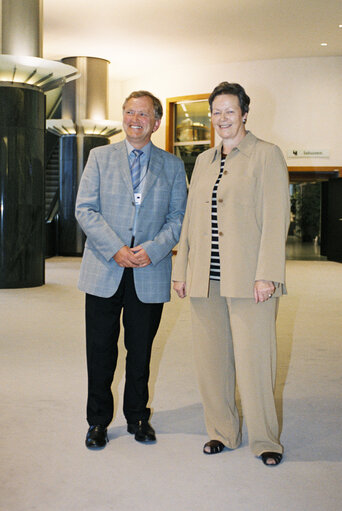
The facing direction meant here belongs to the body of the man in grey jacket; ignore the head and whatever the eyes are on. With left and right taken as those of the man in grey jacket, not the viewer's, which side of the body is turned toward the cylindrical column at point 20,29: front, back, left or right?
back

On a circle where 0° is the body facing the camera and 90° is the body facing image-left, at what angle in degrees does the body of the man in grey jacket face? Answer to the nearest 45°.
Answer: approximately 0°

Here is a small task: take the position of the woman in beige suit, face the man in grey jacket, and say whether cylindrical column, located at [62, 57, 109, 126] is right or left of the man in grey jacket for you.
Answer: right

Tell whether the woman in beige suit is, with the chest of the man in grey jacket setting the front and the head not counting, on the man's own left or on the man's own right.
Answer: on the man's own left

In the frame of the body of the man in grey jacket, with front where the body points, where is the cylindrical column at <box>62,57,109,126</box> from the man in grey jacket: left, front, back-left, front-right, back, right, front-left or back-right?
back

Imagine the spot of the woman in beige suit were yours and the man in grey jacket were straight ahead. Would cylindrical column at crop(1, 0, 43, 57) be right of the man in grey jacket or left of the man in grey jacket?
right

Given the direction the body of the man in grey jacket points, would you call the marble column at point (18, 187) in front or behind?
behind

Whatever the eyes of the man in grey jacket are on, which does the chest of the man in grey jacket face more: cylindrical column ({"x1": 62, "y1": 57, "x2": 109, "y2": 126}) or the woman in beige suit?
the woman in beige suit
